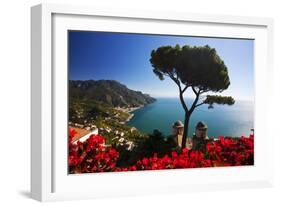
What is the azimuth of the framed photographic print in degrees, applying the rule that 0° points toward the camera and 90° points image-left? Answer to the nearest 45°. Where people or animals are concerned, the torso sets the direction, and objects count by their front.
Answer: approximately 315°
